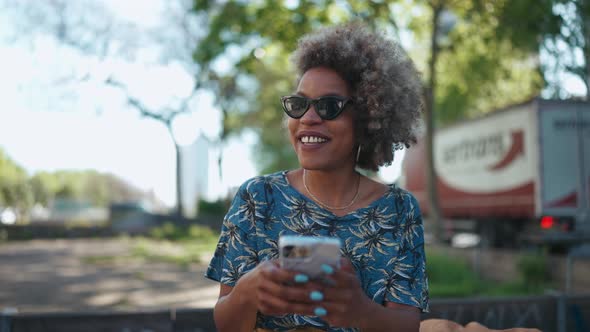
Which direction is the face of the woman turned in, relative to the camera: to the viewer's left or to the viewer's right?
to the viewer's left

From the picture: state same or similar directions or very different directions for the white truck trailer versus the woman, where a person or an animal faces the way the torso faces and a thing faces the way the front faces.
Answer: very different directions

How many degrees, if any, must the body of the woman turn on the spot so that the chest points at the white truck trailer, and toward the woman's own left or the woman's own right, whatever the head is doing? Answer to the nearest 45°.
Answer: approximately 180°

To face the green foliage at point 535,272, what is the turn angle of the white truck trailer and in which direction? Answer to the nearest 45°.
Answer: approximately 135° to its left

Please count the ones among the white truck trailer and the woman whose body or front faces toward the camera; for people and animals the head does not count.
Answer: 1

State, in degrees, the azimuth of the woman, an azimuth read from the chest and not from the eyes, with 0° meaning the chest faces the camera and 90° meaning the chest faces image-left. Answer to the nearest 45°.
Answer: approximately 0°

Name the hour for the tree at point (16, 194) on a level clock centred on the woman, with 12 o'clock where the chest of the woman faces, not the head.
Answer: The tree is roughly at 5 o'clock from the woman.

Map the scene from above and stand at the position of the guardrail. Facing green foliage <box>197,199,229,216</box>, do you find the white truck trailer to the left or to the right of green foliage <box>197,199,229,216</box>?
right

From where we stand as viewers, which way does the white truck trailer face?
facing away from the viewer and to the left of the viewer
